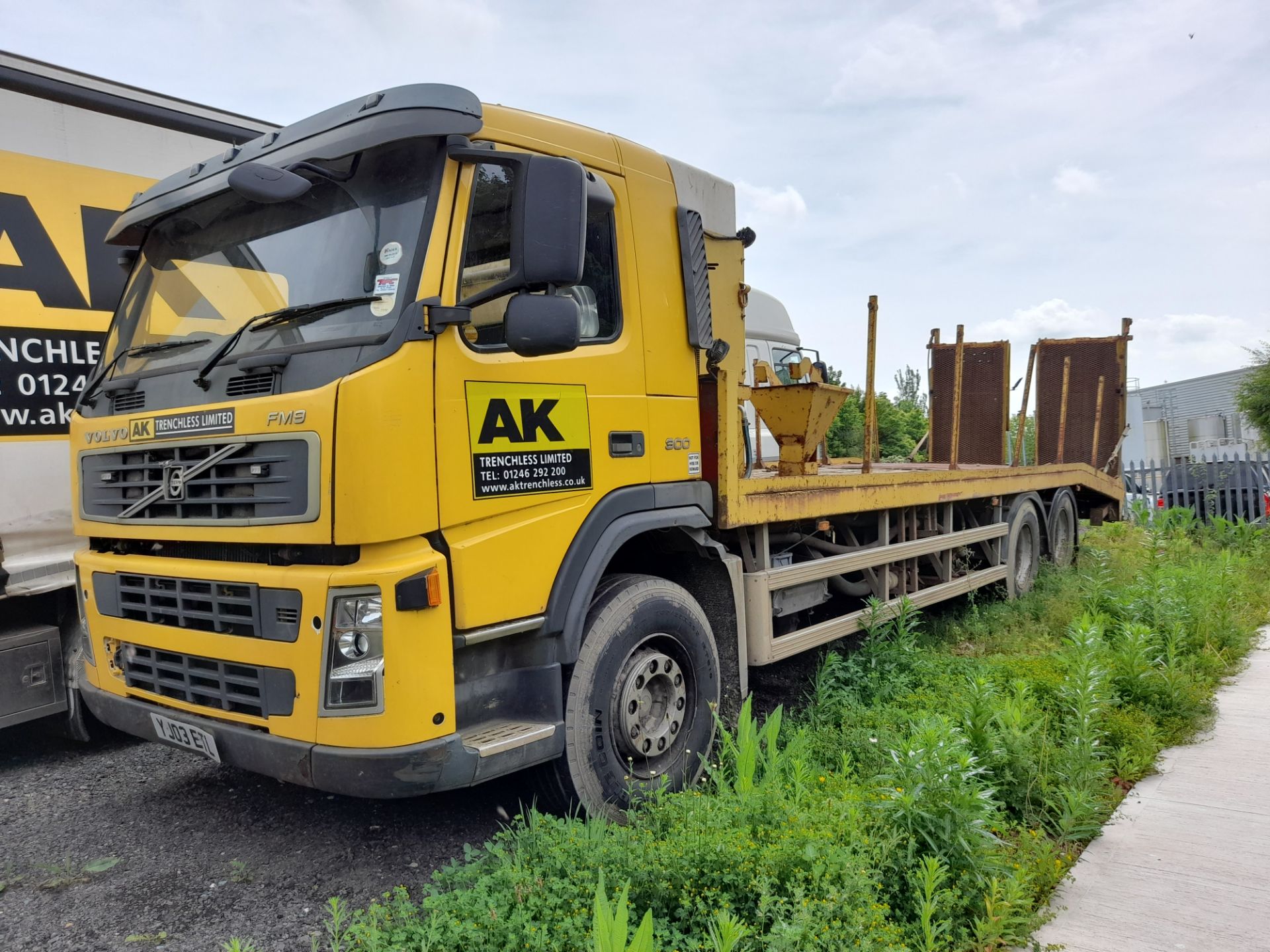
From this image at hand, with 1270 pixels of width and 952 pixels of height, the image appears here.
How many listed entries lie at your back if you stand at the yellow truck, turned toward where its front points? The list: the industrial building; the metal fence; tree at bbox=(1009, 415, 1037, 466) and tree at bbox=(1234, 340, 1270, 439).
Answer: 4

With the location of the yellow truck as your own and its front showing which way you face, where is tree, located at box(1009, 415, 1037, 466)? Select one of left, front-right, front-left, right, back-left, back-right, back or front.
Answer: back

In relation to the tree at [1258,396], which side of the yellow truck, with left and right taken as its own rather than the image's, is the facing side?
back

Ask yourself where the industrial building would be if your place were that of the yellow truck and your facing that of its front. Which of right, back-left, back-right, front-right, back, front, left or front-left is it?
back

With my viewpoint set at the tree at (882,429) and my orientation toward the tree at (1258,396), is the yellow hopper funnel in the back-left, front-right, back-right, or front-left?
back-right

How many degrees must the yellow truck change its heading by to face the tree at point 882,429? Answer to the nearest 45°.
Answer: approximately 180°

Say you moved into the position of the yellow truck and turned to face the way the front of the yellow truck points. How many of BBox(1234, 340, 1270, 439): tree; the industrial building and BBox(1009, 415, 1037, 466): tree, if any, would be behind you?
3
